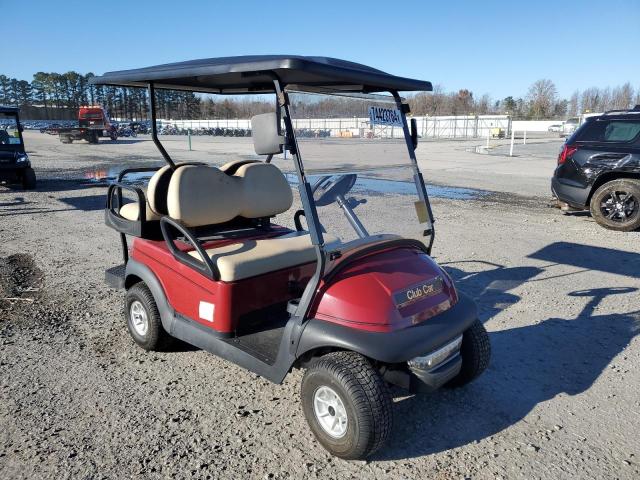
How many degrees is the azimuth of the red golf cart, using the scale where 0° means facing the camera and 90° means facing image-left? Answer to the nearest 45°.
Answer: approximately 315°

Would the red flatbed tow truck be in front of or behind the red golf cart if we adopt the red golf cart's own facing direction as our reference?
behind

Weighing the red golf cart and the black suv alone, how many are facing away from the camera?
0

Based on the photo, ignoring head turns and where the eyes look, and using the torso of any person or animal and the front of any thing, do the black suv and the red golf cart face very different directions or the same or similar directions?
same or similar directions

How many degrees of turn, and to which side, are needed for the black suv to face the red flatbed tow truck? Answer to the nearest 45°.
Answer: approximately 135° to its left

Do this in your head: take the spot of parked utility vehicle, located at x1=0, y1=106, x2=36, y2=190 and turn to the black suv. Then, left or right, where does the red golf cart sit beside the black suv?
right

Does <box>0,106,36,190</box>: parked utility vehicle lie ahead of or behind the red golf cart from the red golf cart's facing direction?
behind

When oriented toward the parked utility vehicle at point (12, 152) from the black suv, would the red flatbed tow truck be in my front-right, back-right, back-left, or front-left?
front-right

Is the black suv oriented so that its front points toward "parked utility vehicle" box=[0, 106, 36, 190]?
no

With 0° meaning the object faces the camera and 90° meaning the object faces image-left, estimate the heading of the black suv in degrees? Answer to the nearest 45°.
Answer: approximately 270°

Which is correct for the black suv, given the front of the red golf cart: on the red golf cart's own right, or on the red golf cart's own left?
on the red golf cart's own left
